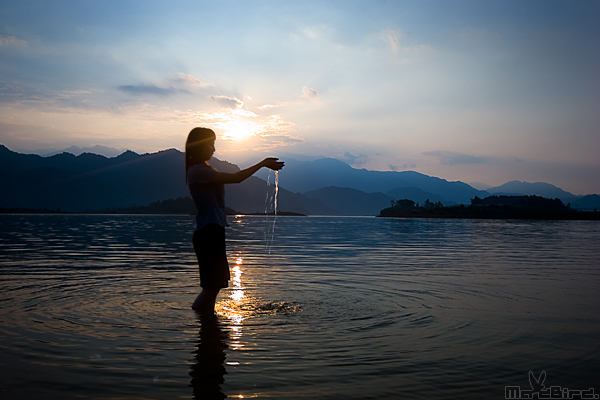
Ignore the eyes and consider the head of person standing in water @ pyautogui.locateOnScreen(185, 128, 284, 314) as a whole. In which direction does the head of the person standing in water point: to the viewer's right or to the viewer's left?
to the viewer's right

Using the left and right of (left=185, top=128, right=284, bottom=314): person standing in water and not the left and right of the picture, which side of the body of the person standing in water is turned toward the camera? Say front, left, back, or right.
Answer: right
